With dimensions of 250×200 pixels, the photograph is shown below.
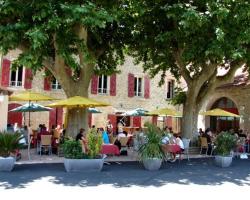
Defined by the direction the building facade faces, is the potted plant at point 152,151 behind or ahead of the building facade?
ahead

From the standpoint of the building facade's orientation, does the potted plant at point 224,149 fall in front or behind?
in front

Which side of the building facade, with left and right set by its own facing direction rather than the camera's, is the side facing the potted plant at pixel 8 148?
front

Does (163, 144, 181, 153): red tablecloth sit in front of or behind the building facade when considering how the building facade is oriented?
in front

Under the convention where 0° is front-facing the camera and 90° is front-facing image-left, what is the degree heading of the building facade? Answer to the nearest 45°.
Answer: approximately 0°
